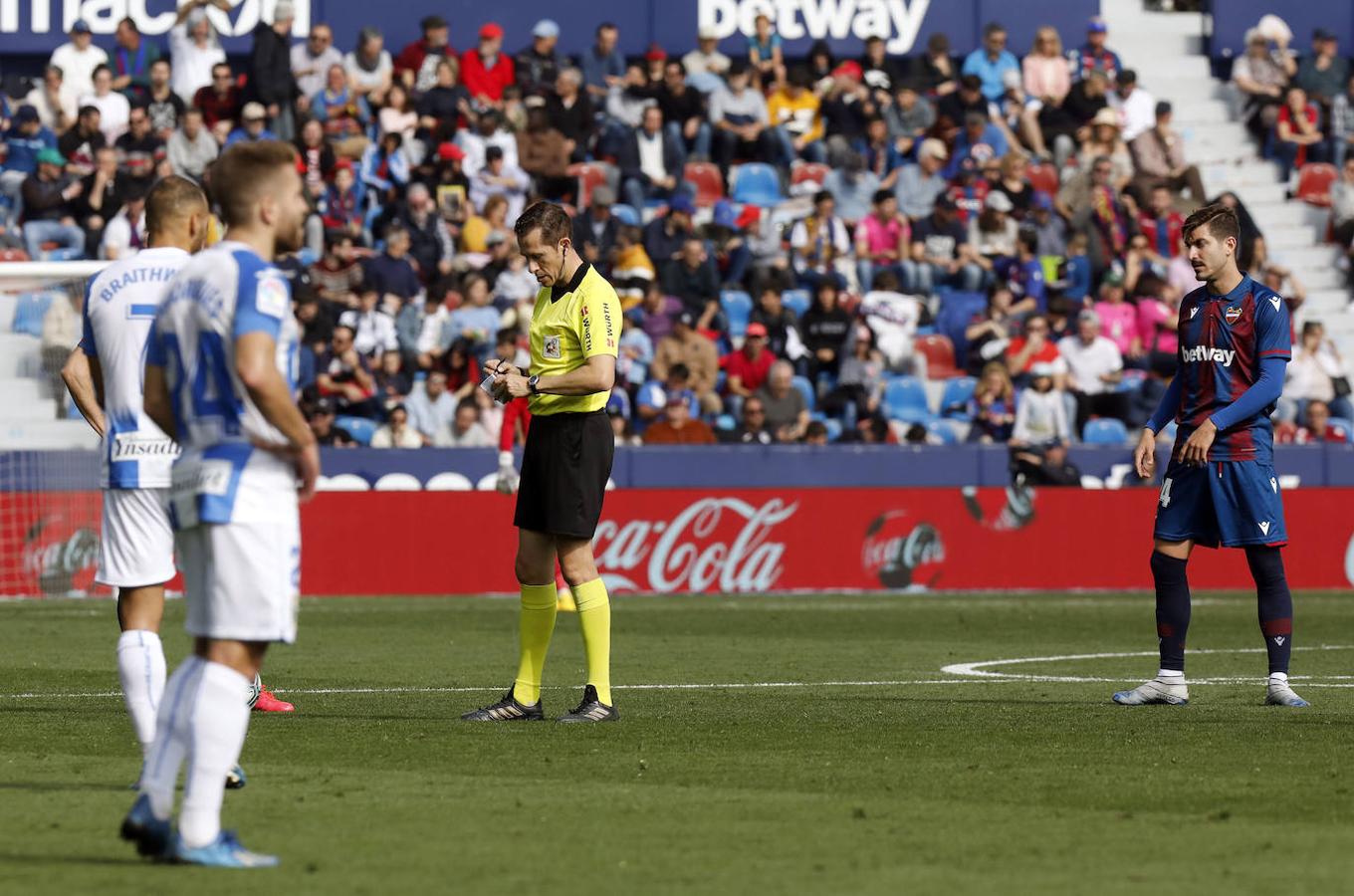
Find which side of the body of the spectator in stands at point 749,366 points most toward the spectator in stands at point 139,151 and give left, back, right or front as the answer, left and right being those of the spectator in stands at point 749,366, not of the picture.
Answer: right

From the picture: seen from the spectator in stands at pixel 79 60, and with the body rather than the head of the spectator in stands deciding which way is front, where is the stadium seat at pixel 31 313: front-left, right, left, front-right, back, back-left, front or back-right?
front

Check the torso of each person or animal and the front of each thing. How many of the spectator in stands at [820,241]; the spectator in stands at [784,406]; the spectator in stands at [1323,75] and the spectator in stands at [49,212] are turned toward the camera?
4

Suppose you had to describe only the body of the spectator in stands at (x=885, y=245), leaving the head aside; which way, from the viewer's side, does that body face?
toward the camera

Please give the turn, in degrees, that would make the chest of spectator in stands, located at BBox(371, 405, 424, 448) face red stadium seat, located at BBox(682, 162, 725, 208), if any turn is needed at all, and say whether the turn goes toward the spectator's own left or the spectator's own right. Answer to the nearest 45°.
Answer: approximately 135° to the spectator's own left

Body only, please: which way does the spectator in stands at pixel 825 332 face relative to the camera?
toward the camera

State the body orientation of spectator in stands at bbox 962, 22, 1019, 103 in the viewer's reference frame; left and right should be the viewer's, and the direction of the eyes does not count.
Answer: facing the viewer

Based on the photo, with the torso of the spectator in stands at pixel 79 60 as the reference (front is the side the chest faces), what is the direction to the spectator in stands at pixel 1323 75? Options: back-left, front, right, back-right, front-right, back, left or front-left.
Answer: left

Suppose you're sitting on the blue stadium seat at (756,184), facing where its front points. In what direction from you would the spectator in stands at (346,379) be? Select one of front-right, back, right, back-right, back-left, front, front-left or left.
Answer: front-right

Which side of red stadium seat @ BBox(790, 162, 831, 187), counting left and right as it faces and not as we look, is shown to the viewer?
front

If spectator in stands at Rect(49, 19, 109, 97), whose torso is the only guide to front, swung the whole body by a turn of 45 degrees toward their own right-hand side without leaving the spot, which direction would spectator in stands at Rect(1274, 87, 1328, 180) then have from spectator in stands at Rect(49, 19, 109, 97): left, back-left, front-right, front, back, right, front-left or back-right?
back-left
